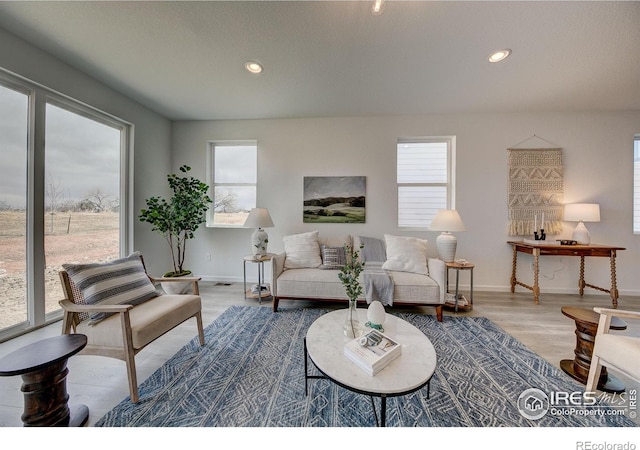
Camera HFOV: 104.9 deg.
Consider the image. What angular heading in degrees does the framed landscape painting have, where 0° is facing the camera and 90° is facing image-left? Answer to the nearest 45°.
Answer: approximately 0°

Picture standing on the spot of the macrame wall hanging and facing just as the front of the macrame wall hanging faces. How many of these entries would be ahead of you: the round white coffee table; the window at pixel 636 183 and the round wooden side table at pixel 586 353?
2

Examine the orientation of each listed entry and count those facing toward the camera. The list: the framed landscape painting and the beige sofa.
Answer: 2

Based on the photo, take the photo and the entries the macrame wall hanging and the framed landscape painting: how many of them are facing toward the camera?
2

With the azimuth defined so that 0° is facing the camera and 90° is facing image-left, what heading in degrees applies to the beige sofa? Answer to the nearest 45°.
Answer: approximately 0°

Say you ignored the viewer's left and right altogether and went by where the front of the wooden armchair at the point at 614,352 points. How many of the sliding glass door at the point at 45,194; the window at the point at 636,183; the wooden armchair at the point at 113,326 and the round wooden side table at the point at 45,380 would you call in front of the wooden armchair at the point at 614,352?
3

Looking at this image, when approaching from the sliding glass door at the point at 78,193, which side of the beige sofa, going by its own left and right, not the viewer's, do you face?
right

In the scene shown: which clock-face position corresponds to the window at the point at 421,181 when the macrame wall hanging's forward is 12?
The window is roughly at 2 o'clock from the macrame wall hanging.

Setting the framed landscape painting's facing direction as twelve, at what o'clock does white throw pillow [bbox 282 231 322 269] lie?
The white throw pillow is roughly at 1 o'clock from the framed landscape painting.

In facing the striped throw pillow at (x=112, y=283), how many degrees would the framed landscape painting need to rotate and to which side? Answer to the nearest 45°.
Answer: approximately 45° to its right

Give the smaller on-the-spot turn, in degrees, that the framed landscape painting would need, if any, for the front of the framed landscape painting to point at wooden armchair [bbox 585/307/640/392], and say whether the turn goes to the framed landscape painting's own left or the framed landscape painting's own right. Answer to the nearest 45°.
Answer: approximately 45° to the framed landscape painting's own left

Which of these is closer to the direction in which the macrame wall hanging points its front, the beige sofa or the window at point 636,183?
the beige sofa

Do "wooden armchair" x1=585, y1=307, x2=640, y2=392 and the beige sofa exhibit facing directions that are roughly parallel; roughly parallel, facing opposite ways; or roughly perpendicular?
roughly perpendicular
